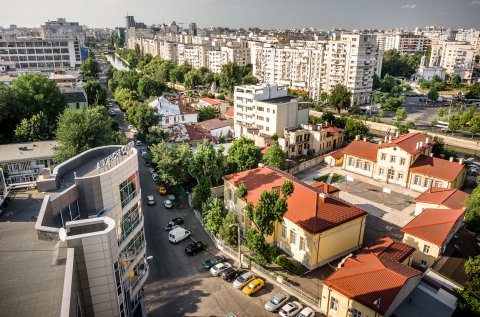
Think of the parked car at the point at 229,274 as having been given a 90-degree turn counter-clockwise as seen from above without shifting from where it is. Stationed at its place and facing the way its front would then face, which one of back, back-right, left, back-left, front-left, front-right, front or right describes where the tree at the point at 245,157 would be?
front-right

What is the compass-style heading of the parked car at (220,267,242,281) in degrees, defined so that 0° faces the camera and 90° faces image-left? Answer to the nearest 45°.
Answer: approximately 225°

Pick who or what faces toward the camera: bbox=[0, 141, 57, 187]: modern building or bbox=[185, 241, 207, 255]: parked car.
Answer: the modern building

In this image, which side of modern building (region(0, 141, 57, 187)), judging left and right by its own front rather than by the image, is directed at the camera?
front

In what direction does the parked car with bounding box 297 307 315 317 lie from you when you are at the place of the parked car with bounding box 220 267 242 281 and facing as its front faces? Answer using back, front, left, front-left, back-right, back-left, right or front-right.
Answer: right

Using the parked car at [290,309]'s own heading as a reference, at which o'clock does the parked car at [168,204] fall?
the parked car at [168,204] is roughly at 9 o'clock from the parked car at [290,309].

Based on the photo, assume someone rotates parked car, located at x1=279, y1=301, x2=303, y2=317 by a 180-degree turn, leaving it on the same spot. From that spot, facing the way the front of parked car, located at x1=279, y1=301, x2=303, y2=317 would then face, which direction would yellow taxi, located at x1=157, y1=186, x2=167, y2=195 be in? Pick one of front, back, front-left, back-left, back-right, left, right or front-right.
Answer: right

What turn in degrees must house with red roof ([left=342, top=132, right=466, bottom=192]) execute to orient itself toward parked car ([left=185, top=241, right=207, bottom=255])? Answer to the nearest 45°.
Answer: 0° — it already faces it

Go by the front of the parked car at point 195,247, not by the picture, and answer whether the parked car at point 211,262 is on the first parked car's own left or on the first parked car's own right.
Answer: on the first parked car's own right

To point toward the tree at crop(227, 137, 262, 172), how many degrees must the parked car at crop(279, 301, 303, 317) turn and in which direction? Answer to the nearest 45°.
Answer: approximately 45° to its left

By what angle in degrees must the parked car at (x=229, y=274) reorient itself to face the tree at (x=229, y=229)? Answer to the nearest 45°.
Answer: approximately 45° to its left

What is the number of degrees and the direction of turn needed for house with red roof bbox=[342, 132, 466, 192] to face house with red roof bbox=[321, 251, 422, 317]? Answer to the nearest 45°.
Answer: approximately 45° to its left

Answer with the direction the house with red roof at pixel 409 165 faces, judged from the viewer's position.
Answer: facing the viewer and to the left of the viewer

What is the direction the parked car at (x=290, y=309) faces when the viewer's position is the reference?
facing away from the viewer and to the right of the viewer

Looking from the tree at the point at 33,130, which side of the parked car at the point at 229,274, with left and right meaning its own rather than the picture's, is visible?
left

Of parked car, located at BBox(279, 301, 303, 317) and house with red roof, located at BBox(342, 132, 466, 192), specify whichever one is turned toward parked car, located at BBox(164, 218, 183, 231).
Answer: the house with red roof

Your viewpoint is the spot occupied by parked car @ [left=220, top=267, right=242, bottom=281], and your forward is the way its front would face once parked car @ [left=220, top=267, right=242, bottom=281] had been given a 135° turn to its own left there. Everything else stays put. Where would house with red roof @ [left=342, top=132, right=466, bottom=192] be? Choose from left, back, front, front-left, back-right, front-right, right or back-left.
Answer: back-right

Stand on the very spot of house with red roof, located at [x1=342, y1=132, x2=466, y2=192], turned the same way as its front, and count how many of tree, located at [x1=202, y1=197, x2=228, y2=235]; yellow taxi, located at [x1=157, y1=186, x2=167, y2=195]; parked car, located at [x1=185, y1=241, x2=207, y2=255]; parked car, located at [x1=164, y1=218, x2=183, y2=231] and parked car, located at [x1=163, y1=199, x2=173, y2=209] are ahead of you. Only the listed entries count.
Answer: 5

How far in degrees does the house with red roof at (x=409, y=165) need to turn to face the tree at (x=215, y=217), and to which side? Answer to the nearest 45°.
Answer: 0° — it already faces it

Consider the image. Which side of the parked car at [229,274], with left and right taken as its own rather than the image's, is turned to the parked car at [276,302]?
right

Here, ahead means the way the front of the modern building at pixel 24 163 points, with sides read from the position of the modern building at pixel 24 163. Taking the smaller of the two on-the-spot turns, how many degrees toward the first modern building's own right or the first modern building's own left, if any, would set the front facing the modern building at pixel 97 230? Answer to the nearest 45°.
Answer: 0° — it already faces it
